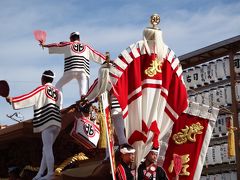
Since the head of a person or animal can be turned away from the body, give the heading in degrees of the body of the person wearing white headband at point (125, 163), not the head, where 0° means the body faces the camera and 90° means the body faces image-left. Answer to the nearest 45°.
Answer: approximately 315°
